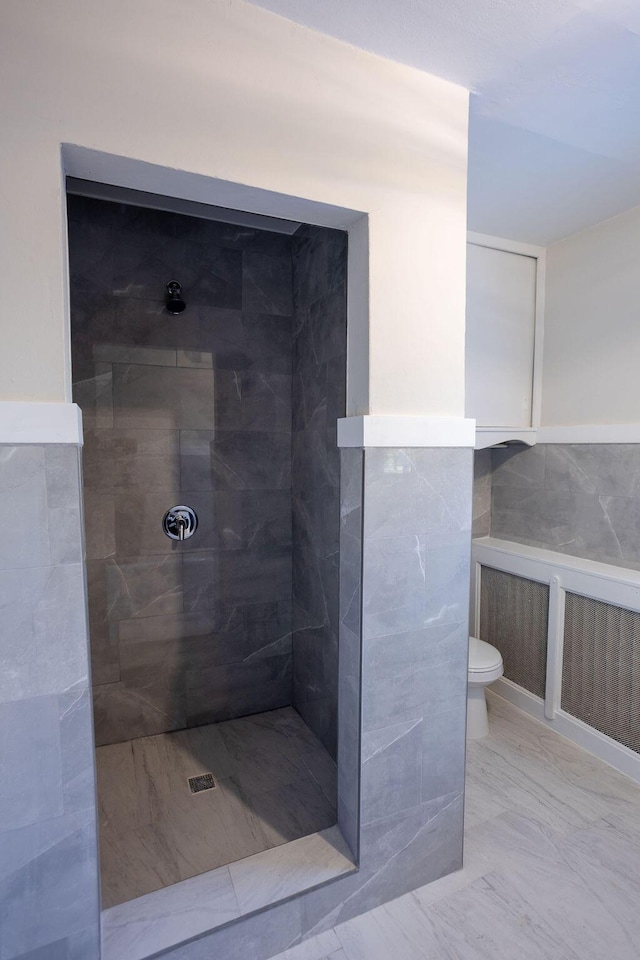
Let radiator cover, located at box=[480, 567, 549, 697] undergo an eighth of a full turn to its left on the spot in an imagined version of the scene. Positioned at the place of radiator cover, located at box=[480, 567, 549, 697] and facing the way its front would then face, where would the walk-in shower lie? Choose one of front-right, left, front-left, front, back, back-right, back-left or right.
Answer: front-right

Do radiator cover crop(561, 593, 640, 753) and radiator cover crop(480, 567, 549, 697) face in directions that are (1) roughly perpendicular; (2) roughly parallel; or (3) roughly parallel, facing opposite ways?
roughly parallel

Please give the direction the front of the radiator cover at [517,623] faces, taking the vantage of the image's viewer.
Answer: facing the viewer and to the left of the viewer

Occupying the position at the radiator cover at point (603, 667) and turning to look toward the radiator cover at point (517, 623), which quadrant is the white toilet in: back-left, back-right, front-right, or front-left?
front-left

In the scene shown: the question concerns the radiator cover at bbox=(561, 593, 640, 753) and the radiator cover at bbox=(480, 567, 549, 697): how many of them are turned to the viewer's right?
0
